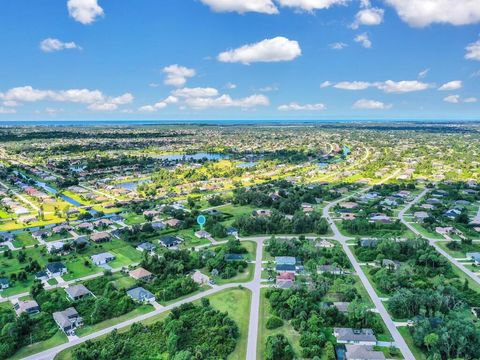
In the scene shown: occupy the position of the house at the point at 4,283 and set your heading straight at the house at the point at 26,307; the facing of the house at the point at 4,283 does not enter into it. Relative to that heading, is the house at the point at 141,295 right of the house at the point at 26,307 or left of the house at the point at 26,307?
left

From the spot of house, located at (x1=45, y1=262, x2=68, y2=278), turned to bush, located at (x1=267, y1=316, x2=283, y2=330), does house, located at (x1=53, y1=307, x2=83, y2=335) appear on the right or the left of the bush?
right

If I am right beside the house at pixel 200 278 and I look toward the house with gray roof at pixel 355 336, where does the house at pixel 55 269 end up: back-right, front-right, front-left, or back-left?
back-right

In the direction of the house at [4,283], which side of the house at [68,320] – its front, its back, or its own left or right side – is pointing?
back

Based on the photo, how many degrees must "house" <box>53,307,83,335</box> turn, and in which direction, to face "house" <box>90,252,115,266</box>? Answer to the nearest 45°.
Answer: approximately 135° to its left

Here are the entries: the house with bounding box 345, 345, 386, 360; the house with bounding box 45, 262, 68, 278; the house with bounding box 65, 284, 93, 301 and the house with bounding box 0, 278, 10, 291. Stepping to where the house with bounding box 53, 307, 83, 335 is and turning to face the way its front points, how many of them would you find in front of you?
1

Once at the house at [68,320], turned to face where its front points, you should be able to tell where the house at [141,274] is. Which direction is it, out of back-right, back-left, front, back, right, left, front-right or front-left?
left

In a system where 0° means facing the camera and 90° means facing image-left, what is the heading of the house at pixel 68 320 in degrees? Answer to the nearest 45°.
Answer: approximately 315°

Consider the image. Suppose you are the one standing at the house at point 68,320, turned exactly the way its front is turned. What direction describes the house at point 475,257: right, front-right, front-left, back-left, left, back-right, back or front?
front-left

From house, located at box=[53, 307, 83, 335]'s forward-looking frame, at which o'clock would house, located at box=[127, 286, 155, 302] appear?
house, located at box=[127, 286, 155, 302] is roughly at 10 o'clock from house, located at box=[53, 307, 83, 335].
